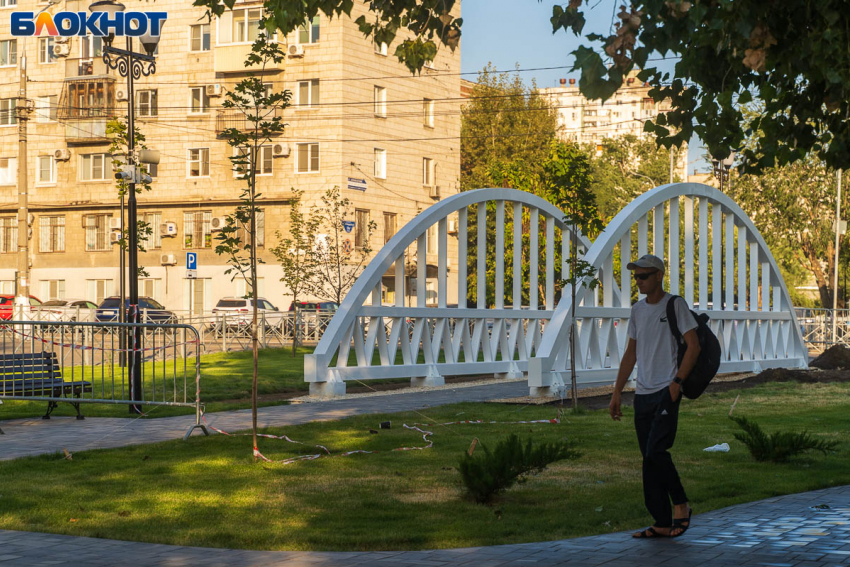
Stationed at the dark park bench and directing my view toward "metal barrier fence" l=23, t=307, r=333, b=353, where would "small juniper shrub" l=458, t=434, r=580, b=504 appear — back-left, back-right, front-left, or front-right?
back-right

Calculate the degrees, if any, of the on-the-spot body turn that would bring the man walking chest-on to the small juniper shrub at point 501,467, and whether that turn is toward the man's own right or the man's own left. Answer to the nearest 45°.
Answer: approximately 90° to the man's own right

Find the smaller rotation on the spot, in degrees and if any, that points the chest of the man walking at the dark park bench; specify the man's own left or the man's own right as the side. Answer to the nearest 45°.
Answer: approximately 90° to the man's own right

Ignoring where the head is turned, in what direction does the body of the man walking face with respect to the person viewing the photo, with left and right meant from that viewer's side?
facing the viewer and to the left of the viewer

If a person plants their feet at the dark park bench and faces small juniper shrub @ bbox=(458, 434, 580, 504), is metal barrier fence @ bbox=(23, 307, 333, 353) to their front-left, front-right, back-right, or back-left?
back-left

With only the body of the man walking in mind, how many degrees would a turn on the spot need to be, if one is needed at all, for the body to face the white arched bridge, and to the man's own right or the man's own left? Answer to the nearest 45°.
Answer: approximately 135° to the man's own right

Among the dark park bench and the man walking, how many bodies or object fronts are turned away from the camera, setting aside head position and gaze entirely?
0

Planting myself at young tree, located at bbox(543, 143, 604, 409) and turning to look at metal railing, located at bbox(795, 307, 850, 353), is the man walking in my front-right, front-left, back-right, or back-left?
back-right

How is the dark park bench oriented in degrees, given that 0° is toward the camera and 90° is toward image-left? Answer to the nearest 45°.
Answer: approximately 315°

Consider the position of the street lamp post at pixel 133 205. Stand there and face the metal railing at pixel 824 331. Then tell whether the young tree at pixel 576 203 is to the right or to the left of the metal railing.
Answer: right

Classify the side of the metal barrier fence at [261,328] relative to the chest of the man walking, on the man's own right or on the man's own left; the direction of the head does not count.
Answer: on the man's own right

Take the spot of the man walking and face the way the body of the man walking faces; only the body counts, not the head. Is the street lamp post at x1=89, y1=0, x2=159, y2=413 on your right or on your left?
on your right
